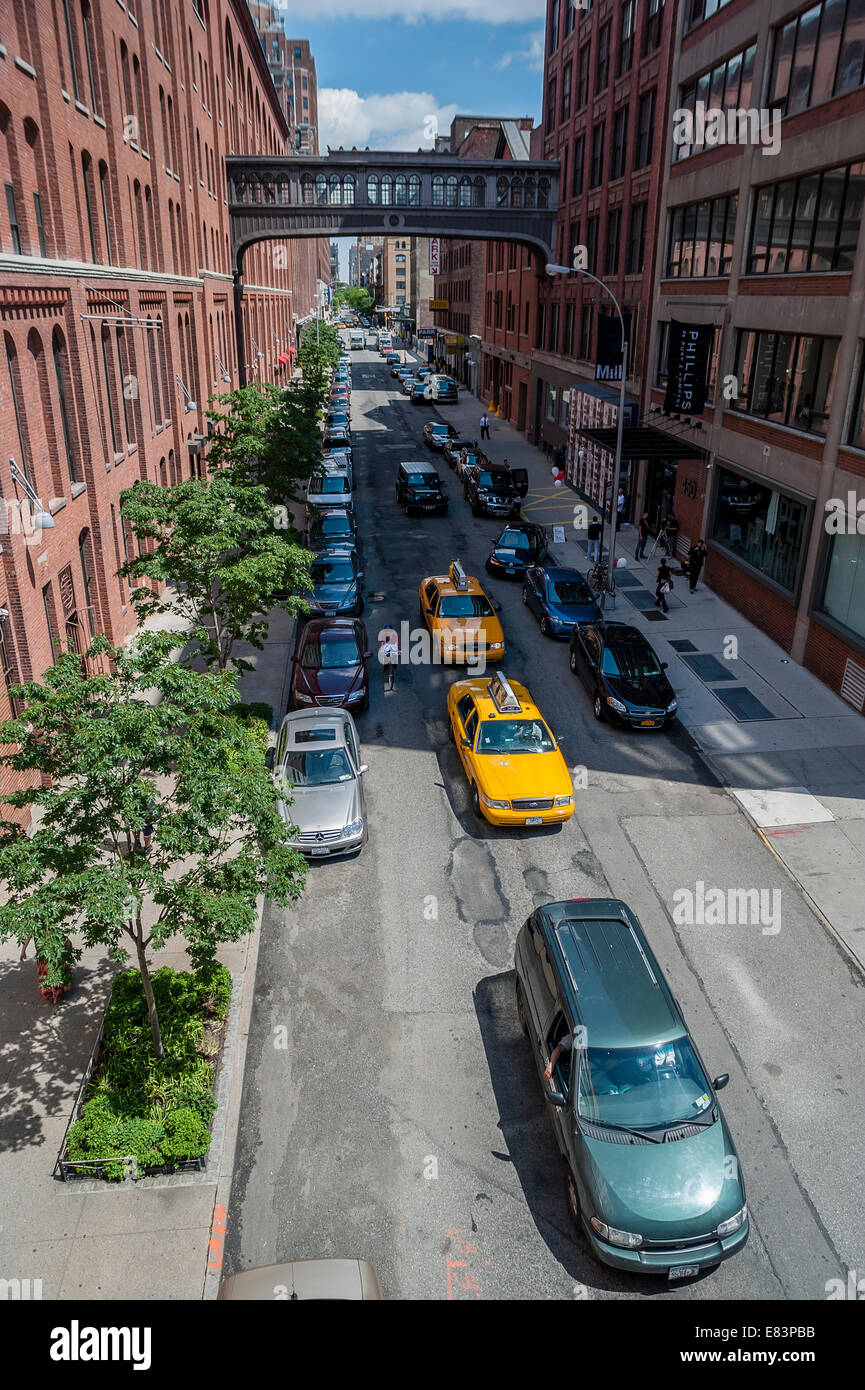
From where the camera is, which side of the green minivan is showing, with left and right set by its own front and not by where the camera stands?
front

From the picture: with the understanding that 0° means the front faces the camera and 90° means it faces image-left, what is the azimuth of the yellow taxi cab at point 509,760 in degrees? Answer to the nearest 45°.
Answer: approximately 0°

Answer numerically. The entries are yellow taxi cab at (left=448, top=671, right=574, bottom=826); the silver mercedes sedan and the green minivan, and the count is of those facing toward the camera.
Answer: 3

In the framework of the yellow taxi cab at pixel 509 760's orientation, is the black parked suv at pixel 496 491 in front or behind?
behind

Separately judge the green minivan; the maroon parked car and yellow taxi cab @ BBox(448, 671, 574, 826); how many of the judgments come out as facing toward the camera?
3

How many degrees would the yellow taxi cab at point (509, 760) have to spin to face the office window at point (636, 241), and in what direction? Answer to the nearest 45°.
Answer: approximately 180°

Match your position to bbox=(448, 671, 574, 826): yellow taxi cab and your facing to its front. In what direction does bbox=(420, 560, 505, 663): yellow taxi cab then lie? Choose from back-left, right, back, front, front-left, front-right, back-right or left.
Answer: back

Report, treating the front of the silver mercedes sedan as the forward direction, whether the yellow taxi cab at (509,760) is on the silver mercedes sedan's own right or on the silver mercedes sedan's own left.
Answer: on the silver mercedes sedan's own left

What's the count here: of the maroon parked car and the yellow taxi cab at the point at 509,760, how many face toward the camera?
2

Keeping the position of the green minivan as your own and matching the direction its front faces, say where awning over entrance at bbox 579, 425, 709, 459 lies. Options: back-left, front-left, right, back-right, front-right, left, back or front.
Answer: back

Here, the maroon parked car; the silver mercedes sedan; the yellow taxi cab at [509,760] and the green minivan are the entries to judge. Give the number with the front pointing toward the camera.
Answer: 4

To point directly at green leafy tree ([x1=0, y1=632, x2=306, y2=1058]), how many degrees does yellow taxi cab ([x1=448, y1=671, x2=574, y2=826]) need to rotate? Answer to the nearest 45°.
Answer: approximately 45° to its right

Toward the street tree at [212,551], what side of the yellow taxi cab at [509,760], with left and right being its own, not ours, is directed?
right

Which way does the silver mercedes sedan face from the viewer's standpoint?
toward the camera

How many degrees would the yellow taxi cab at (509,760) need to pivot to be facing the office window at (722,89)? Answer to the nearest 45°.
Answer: approximately 180°
